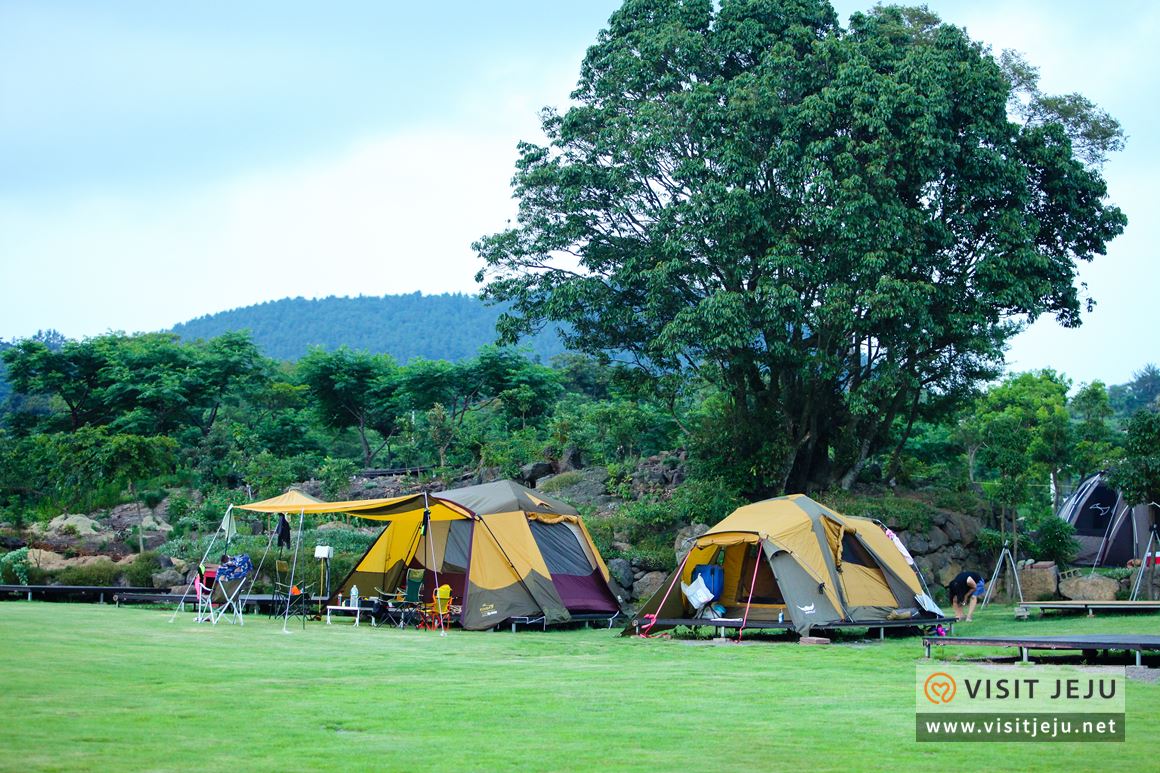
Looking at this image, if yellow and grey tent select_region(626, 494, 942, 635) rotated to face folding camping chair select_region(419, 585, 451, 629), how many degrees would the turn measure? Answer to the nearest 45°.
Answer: approximately 45° to its right

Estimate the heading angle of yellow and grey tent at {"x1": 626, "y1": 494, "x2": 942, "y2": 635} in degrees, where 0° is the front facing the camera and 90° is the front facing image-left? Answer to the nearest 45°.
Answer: approximately 45°

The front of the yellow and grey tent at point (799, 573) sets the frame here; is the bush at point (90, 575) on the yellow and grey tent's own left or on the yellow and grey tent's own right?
on the yellow and grey tent's own right

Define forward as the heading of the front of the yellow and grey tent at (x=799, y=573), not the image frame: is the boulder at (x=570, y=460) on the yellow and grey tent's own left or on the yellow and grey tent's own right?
on the yellow and grey tent's own right

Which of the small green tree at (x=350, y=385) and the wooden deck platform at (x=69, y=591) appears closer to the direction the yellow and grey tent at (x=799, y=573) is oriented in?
the wooden deck platform

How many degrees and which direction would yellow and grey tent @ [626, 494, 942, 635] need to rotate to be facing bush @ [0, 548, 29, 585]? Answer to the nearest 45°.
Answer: approximately 45° to its right

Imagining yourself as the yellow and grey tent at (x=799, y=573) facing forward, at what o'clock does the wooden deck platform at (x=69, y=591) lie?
The wooden deck platform is roughly at 2 o'clock from the yellow and grey tent.

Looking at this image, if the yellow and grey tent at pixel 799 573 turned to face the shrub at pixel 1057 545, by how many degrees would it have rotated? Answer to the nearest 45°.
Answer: approximately 180°

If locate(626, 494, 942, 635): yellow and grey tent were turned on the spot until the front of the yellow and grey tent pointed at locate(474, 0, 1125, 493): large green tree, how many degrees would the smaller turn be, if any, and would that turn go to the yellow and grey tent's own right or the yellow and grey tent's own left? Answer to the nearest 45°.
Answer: approximately 135° to the yellow and grey tent's own right

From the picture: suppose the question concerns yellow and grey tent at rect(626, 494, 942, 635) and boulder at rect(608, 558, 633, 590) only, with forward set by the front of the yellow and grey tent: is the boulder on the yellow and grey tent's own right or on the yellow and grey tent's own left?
on the yellow and grey tent's own right

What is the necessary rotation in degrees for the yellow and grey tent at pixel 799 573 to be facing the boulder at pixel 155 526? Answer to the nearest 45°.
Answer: approximately 90° to its right

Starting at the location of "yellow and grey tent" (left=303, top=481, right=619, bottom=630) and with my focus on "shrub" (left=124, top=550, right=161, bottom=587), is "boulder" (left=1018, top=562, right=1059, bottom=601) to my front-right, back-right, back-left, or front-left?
back-right

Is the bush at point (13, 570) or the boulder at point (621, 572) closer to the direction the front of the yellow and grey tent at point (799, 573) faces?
the bush

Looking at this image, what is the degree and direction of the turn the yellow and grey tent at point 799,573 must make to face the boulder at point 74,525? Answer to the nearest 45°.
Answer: approximately 90° to its right
